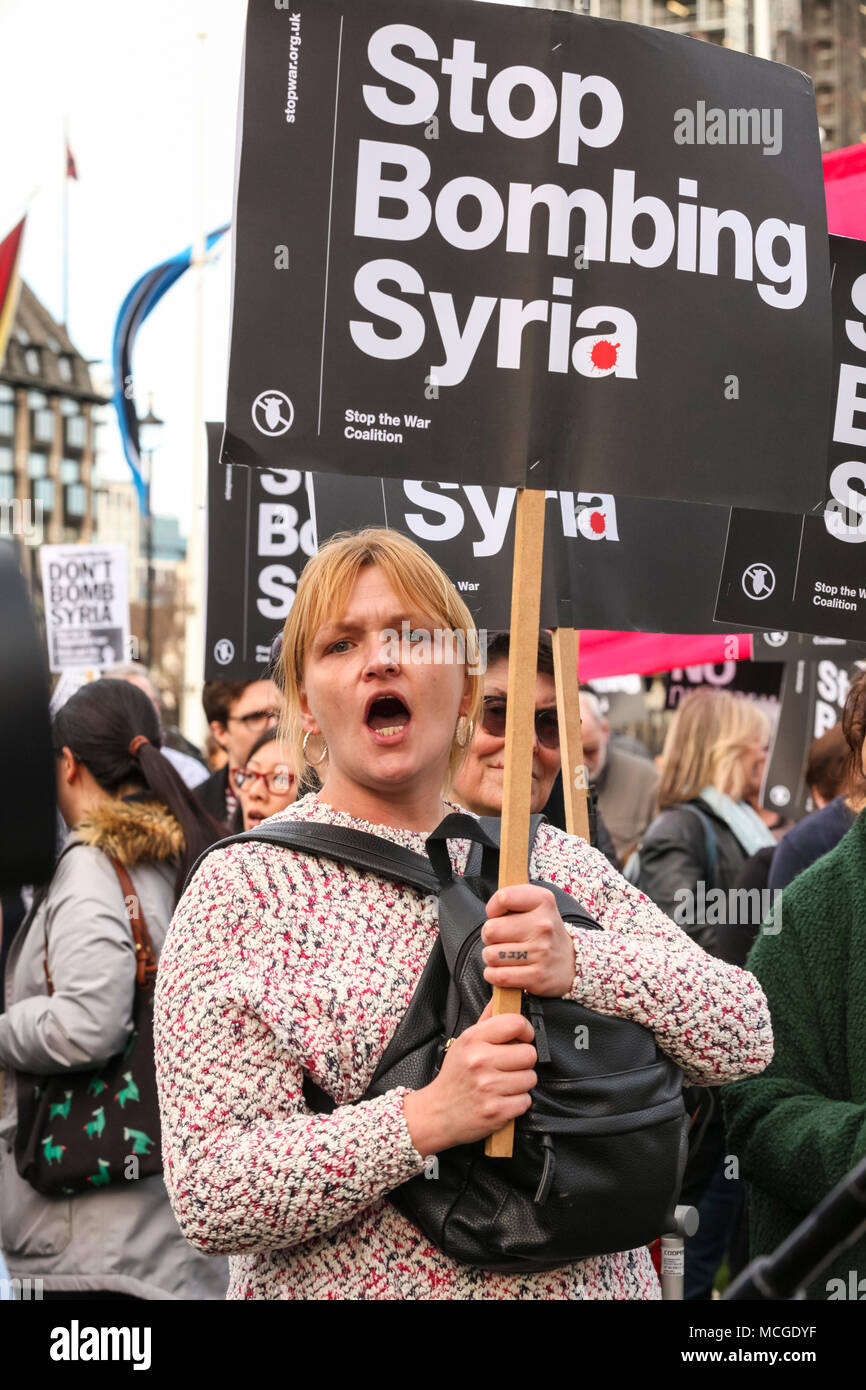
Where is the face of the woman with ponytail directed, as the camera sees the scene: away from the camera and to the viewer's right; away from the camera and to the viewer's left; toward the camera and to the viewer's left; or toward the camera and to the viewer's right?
away from the camera and to the viewer's left

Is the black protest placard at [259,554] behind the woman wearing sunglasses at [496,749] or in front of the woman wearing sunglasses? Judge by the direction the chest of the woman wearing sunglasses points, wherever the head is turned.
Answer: behind

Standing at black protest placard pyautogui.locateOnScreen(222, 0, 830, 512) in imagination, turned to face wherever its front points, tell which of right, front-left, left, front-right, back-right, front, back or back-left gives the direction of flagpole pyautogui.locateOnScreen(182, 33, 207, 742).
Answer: back

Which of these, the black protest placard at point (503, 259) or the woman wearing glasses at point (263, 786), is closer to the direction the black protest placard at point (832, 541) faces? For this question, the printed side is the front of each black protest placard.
the black protest placard

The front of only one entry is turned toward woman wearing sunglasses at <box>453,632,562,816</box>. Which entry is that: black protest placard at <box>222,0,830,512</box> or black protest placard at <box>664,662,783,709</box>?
black protest placard at <box>664,662,783,709</box>

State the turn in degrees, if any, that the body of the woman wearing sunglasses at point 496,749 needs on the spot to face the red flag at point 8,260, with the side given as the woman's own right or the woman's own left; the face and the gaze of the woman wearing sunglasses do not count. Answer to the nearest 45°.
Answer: approximately 135° to the woman's own right
